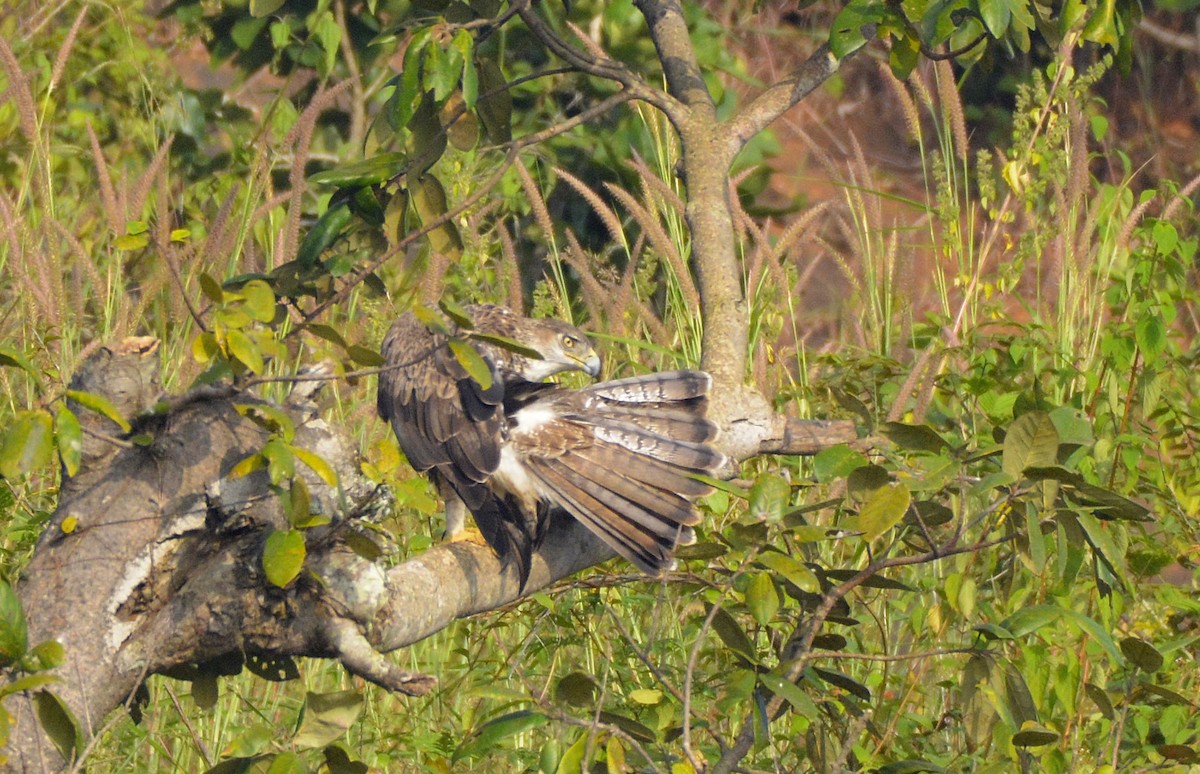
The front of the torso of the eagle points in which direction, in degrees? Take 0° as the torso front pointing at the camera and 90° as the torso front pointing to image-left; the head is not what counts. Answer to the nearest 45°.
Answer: approximately 90°

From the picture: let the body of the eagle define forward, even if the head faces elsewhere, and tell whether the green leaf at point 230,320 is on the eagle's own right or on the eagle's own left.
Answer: on the eagle's own left

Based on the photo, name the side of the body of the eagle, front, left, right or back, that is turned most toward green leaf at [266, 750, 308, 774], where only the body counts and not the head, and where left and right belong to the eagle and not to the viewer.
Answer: left

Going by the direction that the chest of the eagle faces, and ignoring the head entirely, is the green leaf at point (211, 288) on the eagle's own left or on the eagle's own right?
on the eagle's own left

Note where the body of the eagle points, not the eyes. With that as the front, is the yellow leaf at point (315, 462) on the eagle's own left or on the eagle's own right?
on the eagle's own left

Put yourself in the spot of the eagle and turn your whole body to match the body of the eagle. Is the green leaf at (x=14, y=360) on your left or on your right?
on your left

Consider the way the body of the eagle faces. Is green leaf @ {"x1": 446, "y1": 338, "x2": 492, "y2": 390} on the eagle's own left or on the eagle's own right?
on the eagle's own left
